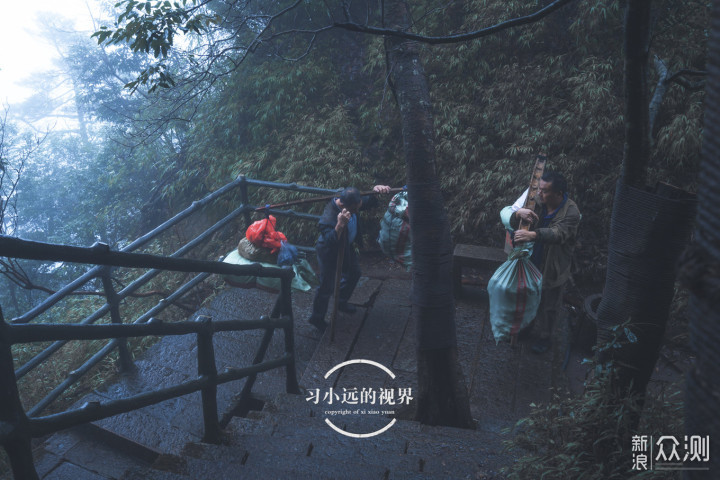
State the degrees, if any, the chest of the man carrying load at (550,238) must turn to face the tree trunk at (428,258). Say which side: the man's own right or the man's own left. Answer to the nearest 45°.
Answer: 0° — they already face it

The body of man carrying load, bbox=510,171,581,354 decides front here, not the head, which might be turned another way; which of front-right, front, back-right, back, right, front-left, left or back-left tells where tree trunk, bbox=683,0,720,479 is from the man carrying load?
front-left

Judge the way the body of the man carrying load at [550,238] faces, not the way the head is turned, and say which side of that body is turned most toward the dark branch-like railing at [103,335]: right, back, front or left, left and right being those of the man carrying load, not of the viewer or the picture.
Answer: front

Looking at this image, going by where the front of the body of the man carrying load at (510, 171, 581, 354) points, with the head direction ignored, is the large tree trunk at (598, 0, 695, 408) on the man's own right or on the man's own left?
on the man's own left

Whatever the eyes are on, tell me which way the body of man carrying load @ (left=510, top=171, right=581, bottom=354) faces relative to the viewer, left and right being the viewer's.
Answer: facing the viewer and to the left of the viewer

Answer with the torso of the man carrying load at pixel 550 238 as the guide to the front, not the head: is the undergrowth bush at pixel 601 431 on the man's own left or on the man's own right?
on the man's own left

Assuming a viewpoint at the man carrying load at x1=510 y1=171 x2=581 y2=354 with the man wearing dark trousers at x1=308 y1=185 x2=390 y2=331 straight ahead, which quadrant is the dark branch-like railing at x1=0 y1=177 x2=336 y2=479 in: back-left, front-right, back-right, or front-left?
front-left

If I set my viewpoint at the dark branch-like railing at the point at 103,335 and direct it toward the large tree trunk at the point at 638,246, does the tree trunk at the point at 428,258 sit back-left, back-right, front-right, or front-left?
front-left
